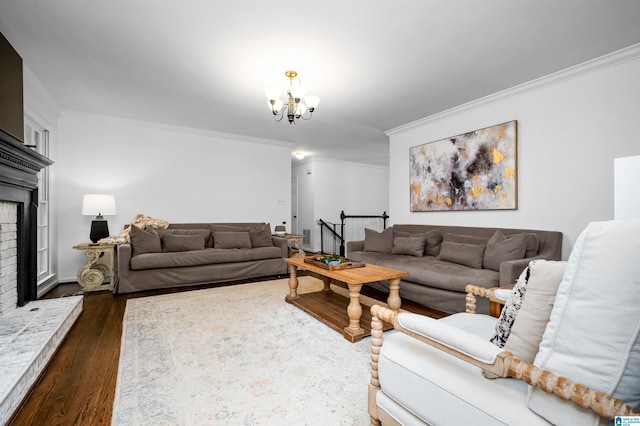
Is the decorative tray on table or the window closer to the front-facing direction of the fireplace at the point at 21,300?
the decorative tray on table

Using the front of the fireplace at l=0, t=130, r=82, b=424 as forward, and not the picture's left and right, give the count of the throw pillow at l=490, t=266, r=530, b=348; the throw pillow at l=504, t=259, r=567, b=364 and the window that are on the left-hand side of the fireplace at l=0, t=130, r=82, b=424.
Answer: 1

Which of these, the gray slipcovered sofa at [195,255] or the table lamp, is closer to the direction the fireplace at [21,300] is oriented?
the gray slipcovered sofa

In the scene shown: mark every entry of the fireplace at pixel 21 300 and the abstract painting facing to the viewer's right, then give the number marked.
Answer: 1

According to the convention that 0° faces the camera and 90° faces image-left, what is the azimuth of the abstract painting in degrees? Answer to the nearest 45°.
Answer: approximately 45°

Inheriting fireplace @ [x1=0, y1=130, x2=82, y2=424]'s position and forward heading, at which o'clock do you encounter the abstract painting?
The abstract painting is roughly at 1 o'clock from the fireplace.

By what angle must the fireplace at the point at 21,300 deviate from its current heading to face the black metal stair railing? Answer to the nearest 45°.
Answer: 0° — it already faces it

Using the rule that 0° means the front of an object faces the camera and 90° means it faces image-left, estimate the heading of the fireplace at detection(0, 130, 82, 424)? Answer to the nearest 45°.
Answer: approximately 270°

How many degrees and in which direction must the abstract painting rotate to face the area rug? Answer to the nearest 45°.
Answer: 0° — it already faces it

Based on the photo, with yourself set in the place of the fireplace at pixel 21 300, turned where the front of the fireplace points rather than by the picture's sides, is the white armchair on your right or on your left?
on your right

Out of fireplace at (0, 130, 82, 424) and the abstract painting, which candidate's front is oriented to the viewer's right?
the fireplace
